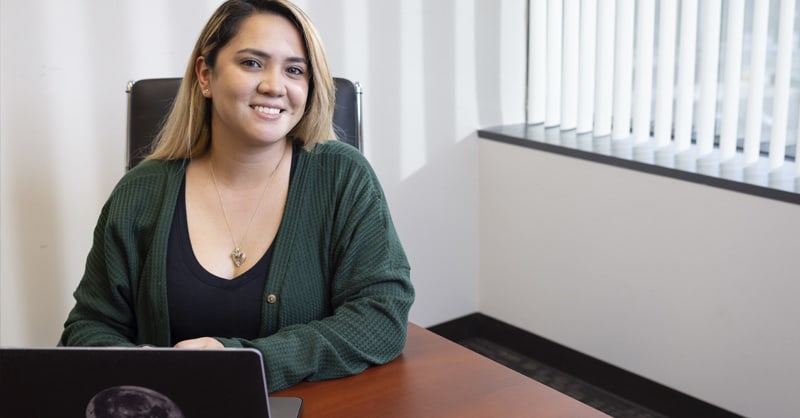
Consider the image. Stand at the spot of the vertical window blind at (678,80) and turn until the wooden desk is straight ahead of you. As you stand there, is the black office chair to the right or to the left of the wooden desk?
right

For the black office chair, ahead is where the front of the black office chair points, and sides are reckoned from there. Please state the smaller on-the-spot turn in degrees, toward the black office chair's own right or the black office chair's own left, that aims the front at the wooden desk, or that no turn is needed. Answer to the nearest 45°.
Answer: approximately 45° to the black office chair's own left

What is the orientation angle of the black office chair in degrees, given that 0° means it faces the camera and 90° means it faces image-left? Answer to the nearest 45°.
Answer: approximately 0°

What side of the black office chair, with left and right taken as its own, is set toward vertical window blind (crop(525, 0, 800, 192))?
left
